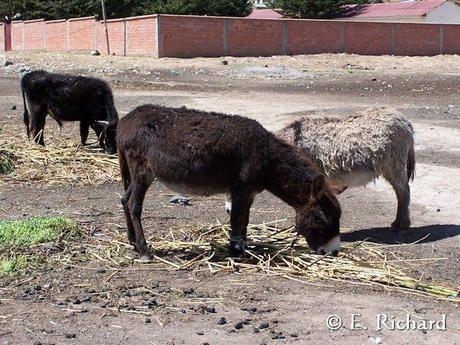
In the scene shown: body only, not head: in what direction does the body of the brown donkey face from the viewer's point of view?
to the viewer's right

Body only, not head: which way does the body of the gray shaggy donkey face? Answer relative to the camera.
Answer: to the viewer's left

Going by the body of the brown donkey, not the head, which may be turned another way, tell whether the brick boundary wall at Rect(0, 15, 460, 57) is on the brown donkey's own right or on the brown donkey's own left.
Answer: on the brown donkey's own left

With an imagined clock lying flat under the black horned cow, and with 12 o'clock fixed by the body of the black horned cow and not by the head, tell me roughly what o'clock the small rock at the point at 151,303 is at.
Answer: The small rock is roughly at 3 o'clock from the black horned cow.

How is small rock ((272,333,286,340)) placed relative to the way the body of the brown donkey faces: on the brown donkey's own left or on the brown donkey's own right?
on the brown donkey's own right

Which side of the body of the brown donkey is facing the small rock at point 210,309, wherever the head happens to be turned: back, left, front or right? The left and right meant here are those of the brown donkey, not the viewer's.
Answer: right

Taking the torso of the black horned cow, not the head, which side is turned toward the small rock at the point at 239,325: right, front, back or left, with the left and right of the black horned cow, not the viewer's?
right

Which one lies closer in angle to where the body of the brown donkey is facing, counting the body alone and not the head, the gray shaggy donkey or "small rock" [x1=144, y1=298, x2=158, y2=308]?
the gray shaggy donkey

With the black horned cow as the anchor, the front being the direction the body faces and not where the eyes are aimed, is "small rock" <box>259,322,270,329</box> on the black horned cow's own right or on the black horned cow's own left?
on the black horned cow's own right

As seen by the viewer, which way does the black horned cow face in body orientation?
to the viewer's right
